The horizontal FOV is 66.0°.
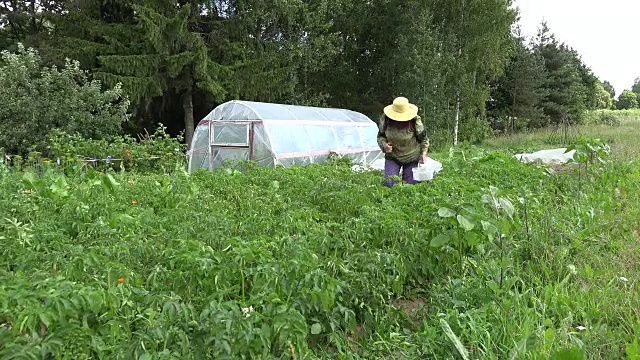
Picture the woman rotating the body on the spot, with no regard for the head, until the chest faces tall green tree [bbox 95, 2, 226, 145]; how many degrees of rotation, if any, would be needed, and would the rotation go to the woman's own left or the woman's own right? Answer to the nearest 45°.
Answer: approximately 135° to the woman's own right

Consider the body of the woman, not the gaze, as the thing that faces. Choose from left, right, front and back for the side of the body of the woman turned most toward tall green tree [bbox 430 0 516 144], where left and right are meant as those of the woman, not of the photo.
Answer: back

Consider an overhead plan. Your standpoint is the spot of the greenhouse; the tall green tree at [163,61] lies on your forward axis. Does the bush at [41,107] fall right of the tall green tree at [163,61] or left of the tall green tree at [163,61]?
left

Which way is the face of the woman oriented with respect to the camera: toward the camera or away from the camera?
toward the camera

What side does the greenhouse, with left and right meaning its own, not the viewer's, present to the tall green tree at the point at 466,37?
back

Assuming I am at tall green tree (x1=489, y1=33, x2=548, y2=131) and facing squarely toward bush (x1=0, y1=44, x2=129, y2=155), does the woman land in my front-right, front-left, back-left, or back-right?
front-left

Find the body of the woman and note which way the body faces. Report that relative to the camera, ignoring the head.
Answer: toward the camera

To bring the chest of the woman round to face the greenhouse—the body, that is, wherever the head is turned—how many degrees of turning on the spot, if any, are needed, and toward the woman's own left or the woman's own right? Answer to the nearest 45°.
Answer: approximately 135° to the woman's own right

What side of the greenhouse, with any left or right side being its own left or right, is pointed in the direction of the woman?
left

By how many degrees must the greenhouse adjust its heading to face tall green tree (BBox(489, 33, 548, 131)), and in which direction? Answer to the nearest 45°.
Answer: approximately 180°

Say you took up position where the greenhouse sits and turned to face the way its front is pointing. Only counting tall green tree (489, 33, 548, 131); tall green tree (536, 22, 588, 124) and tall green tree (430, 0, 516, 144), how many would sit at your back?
3

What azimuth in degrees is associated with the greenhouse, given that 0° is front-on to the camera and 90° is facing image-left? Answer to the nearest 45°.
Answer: approximately 45°

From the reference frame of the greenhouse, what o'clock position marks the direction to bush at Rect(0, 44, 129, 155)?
The bush is roughly at 2 o'clock from the greenhouse.

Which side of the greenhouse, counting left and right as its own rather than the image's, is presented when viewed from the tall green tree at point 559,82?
back
